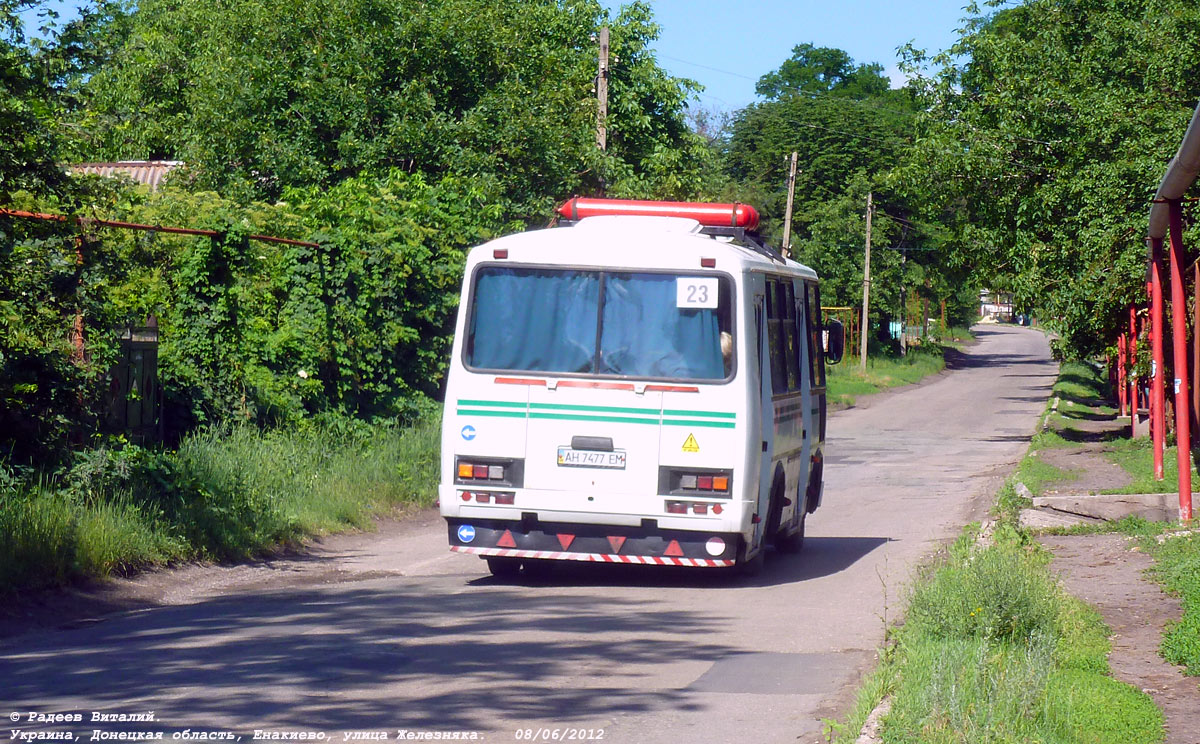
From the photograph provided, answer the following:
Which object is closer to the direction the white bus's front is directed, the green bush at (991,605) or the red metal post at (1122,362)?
the red metal post

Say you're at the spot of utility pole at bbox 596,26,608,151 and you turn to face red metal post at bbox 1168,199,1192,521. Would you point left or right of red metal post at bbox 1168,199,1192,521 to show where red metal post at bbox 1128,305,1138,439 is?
left

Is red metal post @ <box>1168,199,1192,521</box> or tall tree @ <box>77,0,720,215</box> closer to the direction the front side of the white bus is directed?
the tall tree

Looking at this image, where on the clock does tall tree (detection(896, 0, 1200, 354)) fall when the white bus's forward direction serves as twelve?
The tall tree is roughly at 1 o'clock from the white bus.

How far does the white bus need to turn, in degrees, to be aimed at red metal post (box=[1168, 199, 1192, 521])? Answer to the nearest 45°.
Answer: approximately 45° to its right

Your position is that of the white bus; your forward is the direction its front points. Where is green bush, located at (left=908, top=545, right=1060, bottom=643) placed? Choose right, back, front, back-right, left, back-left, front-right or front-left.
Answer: back-right

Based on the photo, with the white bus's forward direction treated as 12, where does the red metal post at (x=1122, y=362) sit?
The red metal post is roughly at 1 o'clock from the white bus.

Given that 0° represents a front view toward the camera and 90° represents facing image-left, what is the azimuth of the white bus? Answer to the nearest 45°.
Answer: approximately 180°

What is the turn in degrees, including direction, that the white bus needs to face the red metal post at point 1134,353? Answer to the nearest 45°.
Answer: approximately 45° to its right

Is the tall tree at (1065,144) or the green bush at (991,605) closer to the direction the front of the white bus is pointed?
the tall tree
